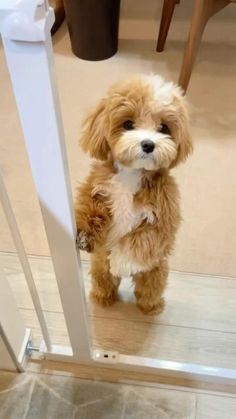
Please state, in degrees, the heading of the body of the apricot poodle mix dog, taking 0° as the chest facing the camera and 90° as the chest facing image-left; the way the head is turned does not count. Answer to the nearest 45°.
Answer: approximately 0°

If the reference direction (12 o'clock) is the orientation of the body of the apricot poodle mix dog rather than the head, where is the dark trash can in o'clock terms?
The dark trash can is roughly at 6 o'clock from the apricot poodle mix dog.
